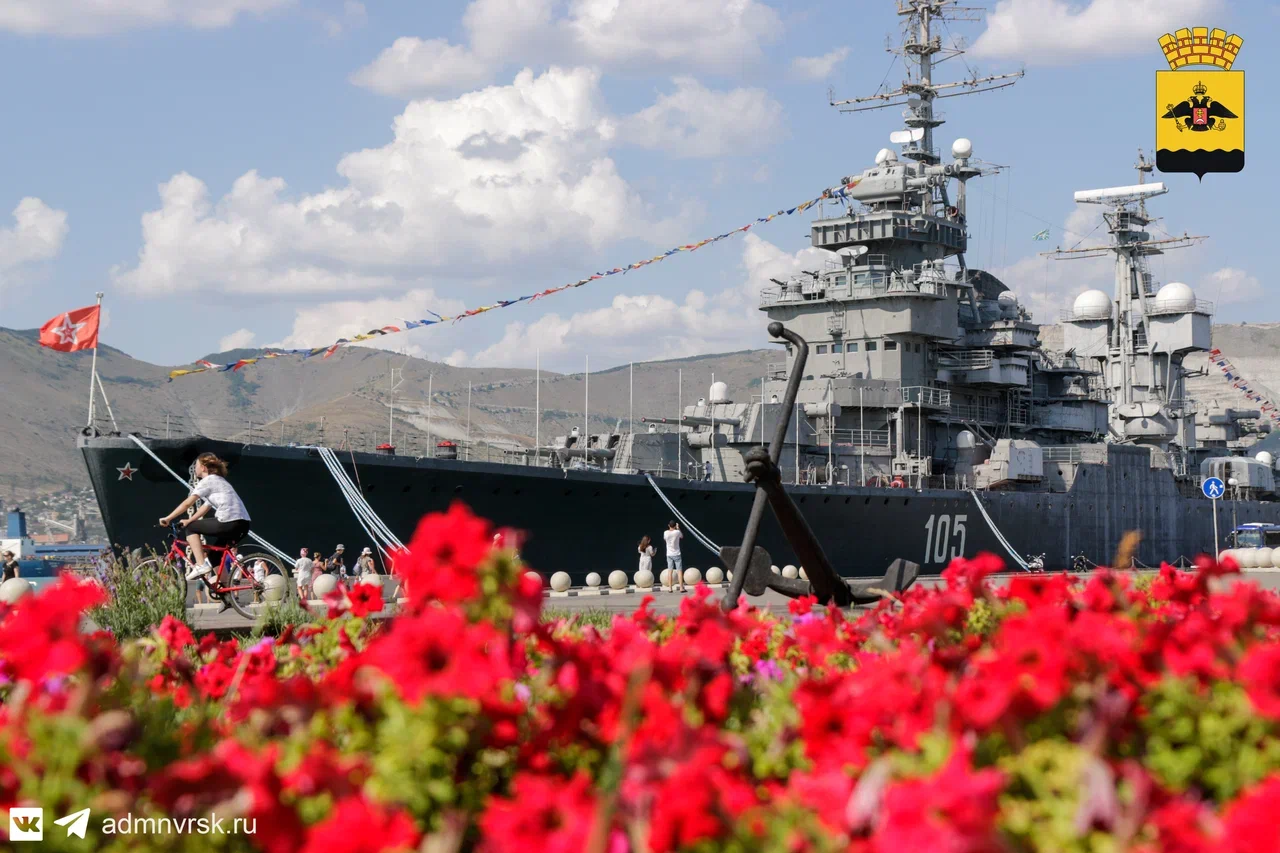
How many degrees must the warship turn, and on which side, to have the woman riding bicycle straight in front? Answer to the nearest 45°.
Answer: approximately 45° to its left

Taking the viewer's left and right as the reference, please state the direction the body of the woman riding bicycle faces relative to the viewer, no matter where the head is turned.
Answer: facing to the left of the viewer

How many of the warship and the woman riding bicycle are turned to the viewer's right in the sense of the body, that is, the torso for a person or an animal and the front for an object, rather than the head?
0

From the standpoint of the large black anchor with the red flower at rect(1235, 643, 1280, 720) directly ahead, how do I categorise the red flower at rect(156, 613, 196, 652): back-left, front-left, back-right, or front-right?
front-right

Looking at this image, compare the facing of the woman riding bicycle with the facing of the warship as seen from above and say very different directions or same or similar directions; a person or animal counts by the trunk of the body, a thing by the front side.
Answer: same or similar directions

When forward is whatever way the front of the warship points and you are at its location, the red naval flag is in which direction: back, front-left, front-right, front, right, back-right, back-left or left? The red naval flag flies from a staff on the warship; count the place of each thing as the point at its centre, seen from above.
front

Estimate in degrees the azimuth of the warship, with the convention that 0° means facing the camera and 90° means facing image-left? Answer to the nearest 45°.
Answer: approximately 45°

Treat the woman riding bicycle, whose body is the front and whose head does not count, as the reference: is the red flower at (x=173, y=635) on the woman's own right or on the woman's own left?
on the woman's own left

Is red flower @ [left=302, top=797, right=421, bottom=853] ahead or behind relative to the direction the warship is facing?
ahead

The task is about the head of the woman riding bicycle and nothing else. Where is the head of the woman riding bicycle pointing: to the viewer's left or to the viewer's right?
to the viewer's left

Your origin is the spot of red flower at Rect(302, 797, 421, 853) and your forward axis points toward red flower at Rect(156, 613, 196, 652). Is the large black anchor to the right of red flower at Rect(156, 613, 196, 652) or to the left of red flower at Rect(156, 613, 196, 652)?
right

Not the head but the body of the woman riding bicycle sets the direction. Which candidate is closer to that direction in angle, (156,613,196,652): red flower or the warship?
the red flower

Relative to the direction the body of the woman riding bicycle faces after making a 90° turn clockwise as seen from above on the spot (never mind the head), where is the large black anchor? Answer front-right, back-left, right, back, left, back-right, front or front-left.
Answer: back-right

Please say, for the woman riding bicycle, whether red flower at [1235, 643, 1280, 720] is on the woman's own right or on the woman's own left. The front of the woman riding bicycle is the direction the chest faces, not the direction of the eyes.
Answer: on the woman's own left

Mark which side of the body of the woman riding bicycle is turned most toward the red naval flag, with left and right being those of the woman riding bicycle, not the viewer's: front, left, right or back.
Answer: right

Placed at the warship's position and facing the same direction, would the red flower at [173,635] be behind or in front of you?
in front
